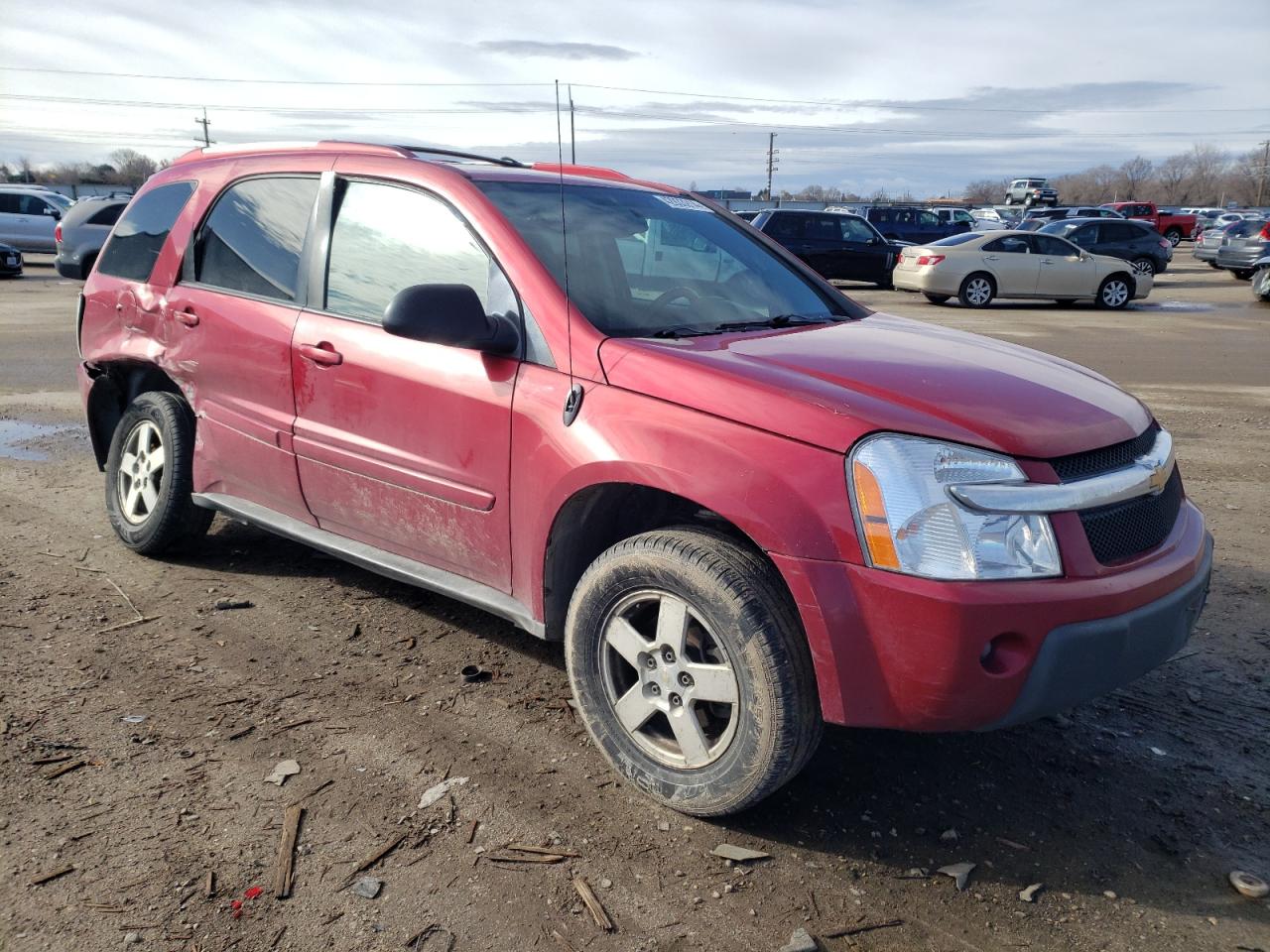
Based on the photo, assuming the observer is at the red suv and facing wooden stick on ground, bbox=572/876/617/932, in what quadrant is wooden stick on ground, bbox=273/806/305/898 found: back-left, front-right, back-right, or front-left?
front-right

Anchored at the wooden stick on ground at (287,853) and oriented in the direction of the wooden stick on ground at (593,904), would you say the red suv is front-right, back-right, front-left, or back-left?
front-left

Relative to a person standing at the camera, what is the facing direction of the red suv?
facing the viewer and to the right of the viewer

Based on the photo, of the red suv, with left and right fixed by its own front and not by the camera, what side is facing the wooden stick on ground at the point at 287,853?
right

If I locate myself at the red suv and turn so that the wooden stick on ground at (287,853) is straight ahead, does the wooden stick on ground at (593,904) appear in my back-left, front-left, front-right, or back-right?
front-left
